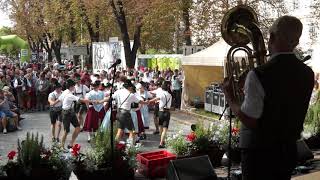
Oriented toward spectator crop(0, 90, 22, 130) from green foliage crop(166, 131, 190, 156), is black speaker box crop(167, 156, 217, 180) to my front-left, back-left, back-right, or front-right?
back-left

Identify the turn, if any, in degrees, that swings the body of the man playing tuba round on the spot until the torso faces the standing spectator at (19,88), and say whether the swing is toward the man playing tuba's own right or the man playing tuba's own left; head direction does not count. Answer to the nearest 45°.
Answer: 0° — they already face them

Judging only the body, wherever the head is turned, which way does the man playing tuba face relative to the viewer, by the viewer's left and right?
facing away from the viewer and to the left of the viewer

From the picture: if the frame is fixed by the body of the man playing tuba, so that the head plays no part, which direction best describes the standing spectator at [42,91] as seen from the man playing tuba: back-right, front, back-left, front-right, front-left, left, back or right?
front

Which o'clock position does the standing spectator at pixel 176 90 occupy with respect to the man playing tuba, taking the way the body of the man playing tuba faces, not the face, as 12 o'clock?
The standing spectator is roughly at 1 o'clock from the man playing tuba.

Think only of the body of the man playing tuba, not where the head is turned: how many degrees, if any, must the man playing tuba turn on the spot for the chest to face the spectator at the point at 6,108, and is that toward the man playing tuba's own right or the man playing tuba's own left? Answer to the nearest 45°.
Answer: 0° — they already face them

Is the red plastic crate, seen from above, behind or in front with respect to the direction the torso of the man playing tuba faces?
in front

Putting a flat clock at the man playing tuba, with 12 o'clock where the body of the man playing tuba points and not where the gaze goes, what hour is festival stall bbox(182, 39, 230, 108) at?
The festival stall is roughly at 1 o'clock from the man playing tuba.

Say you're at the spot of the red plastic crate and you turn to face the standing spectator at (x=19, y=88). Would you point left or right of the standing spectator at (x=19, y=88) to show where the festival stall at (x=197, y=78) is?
right

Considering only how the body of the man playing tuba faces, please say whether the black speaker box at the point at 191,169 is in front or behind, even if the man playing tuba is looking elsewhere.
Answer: in front

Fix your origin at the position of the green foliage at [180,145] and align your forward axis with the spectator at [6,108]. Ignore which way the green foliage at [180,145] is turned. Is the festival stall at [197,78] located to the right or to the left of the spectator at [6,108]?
right

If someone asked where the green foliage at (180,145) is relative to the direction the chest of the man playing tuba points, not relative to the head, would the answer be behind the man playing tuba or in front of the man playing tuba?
in front
